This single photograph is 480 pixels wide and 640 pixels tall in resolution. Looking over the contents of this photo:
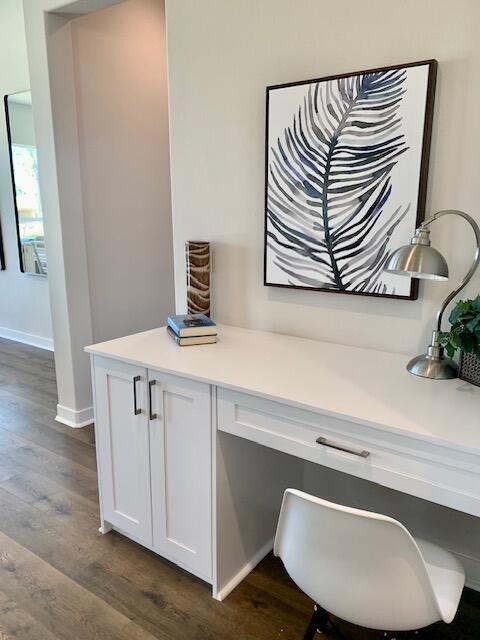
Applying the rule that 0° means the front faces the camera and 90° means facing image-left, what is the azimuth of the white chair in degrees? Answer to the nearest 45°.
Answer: approximately 225°

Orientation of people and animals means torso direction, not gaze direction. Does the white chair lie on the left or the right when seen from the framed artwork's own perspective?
on its left

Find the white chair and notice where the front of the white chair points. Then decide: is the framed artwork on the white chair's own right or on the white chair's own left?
on the white chair's own left

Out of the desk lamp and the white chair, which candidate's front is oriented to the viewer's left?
the desk lamp

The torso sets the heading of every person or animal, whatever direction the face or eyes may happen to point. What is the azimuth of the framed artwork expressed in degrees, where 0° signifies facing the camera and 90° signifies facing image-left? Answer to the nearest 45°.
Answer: approximately 45°

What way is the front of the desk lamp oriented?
to the viewer's left

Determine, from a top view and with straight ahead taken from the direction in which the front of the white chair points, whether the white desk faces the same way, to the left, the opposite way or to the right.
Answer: the opposite way

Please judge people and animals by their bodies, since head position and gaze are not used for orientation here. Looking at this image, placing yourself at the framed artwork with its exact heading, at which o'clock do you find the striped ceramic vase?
The striped ceramic vase is roughly at 2 o'clock from the framed artwork.

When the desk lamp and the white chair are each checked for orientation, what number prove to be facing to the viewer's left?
1
